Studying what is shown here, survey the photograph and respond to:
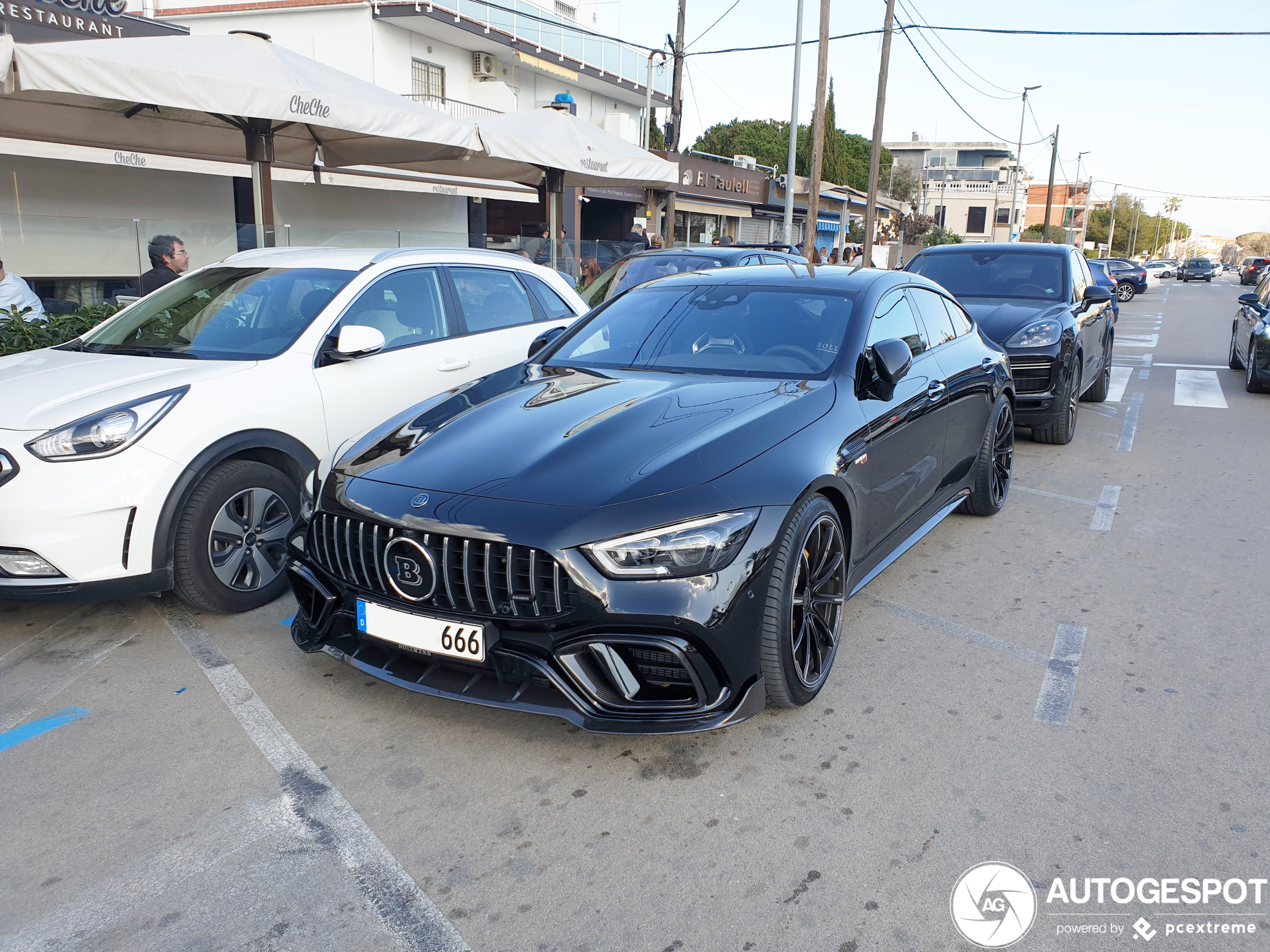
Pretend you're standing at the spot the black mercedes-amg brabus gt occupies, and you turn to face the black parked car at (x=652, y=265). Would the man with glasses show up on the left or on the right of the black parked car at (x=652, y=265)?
left

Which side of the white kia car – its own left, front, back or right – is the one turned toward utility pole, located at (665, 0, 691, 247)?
back

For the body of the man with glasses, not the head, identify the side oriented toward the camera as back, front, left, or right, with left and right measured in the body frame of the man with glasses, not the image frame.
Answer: right

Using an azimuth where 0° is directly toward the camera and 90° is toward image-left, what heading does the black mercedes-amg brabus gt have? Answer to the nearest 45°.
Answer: approximately 45°

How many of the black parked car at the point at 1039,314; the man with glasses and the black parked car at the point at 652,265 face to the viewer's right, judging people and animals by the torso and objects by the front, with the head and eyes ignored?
1

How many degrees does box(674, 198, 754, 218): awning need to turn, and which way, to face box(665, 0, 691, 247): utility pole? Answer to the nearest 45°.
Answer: approximately 45° to its right

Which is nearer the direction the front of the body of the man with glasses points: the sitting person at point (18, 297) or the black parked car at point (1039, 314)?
the black parked car

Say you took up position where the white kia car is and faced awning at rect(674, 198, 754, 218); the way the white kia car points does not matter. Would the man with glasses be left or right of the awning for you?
left

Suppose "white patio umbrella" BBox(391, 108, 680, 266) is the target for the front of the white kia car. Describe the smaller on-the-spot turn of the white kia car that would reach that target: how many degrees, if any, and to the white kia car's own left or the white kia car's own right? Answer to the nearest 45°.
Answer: approximately 180°

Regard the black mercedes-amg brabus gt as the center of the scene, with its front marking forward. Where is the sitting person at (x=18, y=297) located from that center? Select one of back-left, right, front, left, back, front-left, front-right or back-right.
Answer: right

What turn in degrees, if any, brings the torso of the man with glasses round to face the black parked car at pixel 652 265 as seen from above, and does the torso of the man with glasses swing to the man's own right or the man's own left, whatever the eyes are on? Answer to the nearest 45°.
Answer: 0° — they already face it

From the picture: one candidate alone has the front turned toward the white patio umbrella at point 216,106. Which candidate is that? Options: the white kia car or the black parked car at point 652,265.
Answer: the black parked car
